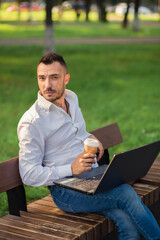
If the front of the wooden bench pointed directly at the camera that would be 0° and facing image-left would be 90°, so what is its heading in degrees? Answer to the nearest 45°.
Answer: approximately 315°

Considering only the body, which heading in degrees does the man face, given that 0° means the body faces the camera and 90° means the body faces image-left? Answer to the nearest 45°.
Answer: approximately 315°
